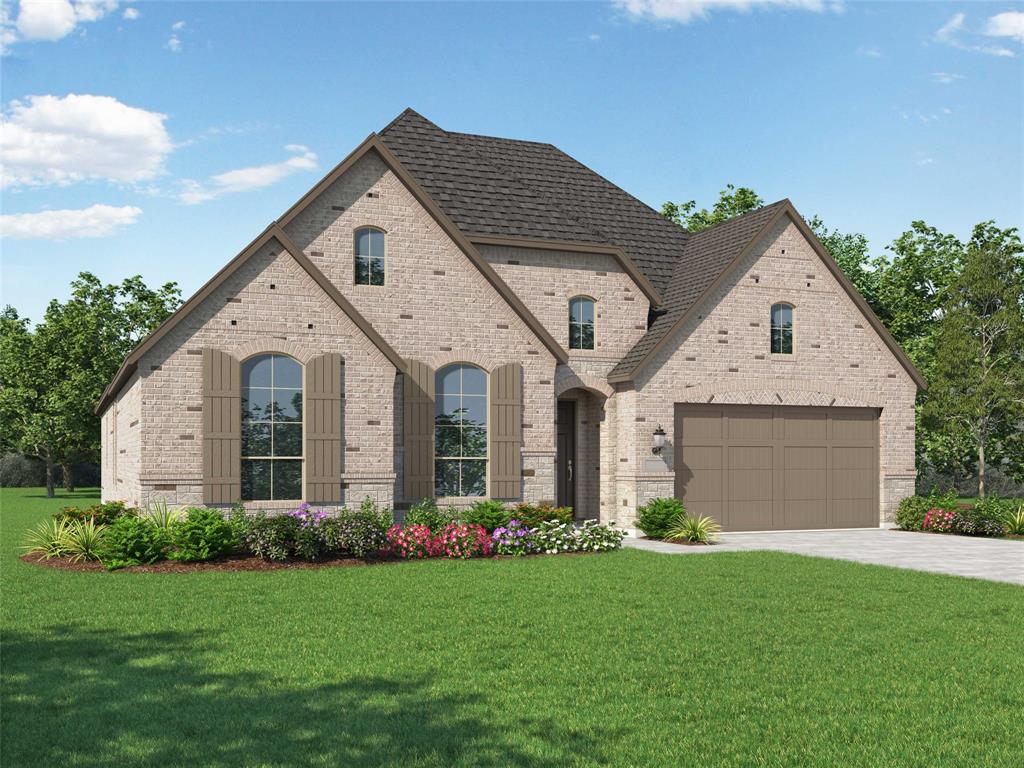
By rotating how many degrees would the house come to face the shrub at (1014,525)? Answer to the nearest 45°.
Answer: approximately 90° to its left

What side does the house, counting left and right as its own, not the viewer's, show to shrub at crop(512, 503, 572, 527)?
front

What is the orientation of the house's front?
toward the camera

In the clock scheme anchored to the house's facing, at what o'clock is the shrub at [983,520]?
The shrub is roughly at 9 o'clock from the house.

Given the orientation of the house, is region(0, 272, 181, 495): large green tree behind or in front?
behind

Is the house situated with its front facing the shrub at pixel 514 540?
yes

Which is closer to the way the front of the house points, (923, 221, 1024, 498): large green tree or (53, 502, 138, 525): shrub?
the shrub

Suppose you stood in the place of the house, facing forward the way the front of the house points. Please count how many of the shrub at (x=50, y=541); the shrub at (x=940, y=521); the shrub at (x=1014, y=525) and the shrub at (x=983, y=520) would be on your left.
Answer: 3

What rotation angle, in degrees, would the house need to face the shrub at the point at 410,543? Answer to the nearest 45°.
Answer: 0° — it already faces it

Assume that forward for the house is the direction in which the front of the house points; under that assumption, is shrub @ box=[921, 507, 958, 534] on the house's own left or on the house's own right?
on the house's own left
